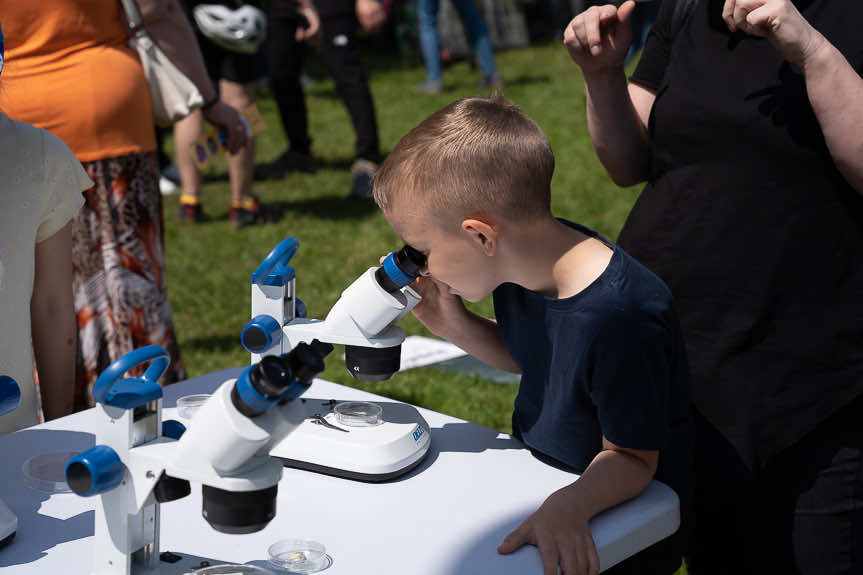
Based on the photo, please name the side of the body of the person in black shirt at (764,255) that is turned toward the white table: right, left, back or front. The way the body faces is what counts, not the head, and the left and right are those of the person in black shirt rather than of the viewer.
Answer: front

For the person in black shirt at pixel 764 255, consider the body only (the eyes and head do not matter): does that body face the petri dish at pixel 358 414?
yes

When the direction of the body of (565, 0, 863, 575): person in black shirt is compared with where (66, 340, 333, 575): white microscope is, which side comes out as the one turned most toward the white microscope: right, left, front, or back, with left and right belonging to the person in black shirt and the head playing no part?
front

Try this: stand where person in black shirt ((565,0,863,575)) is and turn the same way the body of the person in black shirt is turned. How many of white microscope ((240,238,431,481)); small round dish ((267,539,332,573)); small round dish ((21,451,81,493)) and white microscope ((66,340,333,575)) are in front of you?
4

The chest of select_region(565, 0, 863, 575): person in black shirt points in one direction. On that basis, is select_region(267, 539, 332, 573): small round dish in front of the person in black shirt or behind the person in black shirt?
in front

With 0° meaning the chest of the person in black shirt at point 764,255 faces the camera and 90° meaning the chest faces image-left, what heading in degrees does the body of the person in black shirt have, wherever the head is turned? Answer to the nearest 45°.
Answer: approximately 45°

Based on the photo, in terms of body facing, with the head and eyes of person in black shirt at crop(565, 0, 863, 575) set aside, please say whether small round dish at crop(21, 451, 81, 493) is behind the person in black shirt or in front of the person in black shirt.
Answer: in front

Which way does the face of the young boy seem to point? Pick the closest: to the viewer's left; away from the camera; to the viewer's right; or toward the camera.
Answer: to the viewer's left

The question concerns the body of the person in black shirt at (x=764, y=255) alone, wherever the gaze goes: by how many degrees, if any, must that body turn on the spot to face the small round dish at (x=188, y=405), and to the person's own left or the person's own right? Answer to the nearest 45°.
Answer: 0° — they already face it
